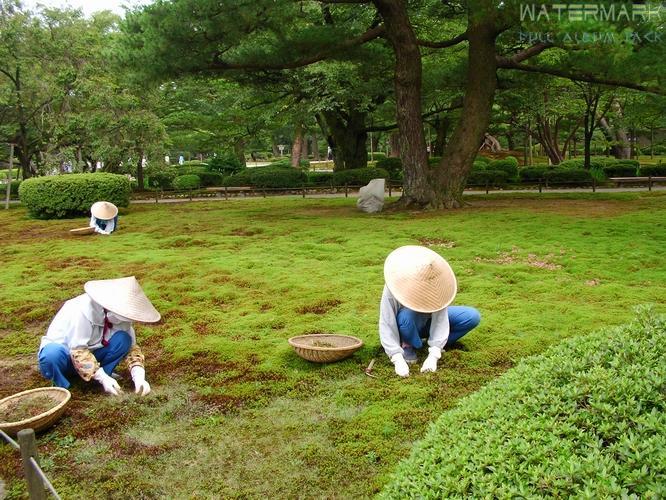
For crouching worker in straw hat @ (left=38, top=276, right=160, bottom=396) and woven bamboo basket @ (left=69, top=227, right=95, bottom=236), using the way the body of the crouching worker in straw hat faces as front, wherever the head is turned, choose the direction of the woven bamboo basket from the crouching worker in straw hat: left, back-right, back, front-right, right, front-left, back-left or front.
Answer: back-left

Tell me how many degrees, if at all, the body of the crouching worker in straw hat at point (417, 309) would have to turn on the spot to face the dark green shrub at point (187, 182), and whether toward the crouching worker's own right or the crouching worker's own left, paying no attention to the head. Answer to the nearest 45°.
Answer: approximately 135° to the crouching worker's own right

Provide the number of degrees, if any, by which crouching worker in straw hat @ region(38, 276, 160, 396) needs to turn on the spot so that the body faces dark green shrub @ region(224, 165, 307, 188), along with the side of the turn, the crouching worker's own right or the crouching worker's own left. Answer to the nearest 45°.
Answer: approximately 135° to the crouching worker's own left

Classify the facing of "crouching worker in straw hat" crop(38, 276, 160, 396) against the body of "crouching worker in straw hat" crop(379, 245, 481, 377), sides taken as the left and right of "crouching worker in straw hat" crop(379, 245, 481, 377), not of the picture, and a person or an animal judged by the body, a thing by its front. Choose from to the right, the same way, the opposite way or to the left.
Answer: to the left

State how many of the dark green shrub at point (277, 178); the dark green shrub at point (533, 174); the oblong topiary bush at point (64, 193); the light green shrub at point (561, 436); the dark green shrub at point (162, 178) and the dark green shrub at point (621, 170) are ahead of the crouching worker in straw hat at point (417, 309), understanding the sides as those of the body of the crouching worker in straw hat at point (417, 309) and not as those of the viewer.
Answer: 1

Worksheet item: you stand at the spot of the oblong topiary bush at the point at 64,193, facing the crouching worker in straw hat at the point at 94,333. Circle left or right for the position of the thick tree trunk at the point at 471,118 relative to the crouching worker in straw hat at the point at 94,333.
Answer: left

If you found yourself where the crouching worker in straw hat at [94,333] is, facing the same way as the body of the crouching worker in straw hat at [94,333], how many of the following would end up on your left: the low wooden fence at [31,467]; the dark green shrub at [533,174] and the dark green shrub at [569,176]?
2

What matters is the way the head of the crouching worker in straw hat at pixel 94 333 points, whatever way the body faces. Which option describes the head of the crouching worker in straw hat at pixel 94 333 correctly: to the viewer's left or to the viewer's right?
to the viewer's right

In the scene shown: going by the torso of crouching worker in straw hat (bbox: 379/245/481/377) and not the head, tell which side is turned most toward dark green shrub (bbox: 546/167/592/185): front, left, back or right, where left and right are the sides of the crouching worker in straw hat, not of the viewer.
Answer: back

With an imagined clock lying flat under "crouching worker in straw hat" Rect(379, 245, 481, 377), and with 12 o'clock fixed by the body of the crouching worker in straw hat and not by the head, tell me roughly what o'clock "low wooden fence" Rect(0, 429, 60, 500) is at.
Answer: The low wooden fence is roughly at 1 o'clock from the crouching worker in straw hat.

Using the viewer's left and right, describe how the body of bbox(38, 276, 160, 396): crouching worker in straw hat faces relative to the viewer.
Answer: facing the viewer and to the right of the viewer

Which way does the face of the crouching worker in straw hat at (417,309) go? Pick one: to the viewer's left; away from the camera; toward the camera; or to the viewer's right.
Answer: toward the camera

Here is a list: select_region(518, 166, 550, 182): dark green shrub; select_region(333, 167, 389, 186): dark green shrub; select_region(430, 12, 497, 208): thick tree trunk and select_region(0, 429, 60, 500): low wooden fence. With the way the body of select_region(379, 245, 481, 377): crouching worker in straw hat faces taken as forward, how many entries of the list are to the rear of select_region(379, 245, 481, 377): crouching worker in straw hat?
3

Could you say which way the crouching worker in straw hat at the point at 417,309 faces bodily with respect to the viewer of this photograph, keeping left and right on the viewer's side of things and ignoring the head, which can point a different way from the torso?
facing the viewer
